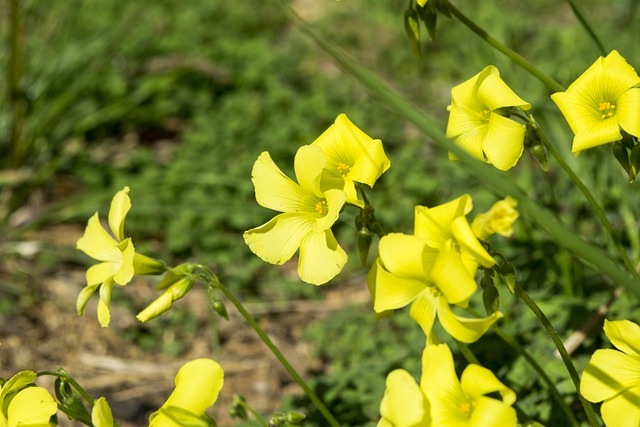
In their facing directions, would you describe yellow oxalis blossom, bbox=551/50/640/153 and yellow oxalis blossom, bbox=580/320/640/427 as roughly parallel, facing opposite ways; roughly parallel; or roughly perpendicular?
roughly parallel

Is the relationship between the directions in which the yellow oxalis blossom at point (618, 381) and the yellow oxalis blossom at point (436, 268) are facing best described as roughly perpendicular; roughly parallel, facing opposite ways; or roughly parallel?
roughly parallel

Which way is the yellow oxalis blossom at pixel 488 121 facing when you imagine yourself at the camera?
facing the viewer

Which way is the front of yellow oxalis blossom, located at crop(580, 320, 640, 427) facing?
toward the camera

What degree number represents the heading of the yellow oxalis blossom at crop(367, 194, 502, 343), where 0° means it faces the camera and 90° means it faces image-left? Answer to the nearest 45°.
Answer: approximately 0°
